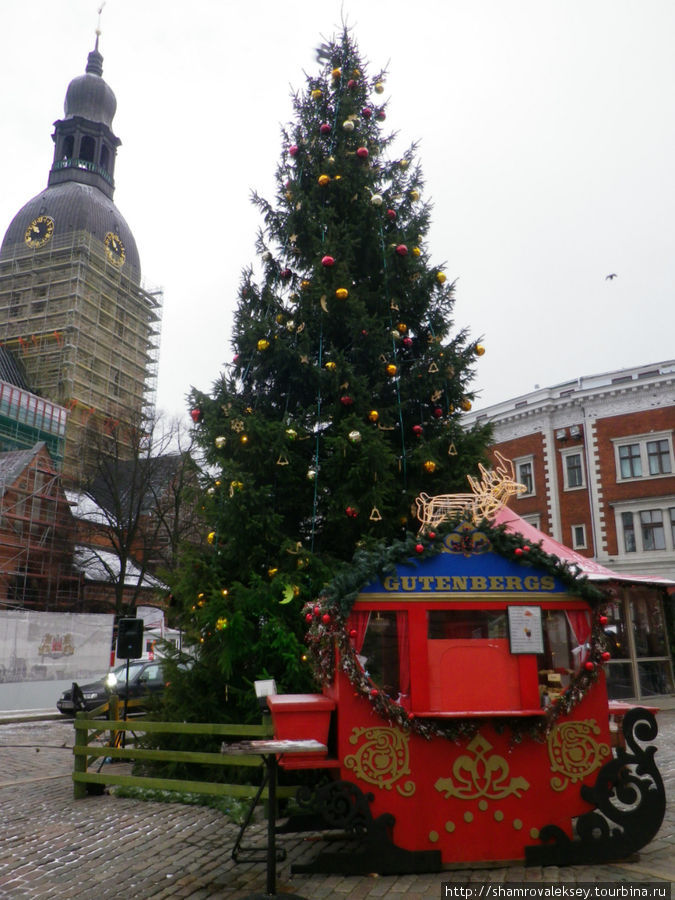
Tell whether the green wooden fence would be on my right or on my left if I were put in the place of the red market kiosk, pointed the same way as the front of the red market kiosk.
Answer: on my right

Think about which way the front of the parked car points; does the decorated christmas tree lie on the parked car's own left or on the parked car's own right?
on the parked car's own left

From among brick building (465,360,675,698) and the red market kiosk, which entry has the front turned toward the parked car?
the brick building

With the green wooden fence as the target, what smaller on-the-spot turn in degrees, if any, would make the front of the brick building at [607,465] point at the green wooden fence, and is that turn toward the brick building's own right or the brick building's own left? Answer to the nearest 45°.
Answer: approximately 45° to the brick building's own left

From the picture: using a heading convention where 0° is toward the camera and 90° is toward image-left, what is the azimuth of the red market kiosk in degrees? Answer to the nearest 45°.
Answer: approximately 0°

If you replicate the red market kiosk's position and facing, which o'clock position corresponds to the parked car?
The parked car is roughly at 5 o'clock from the red market kiosk.

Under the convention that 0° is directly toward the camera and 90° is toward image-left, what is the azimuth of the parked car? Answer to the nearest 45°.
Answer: approximately 45°

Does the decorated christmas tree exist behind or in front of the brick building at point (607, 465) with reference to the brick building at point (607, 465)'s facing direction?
in front
